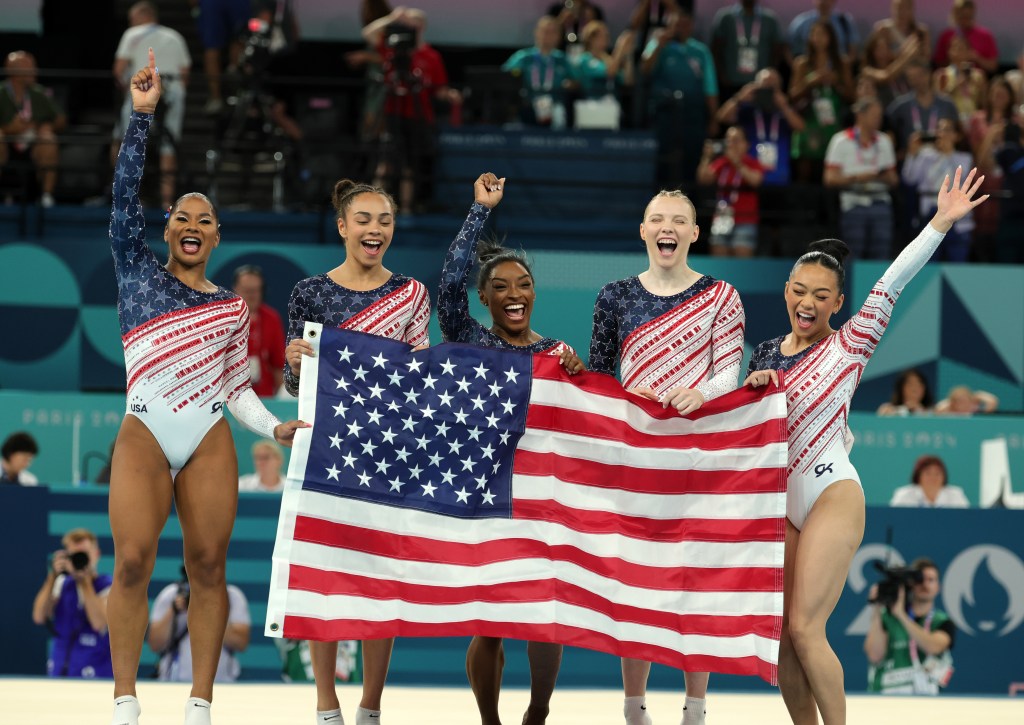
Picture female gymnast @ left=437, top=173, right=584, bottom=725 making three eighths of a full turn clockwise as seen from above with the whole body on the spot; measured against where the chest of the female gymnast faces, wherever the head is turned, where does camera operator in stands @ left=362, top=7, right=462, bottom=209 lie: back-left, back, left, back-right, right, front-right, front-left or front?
front-right

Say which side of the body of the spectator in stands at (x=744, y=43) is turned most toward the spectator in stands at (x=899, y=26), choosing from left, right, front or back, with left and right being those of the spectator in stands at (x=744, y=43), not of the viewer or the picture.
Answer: left

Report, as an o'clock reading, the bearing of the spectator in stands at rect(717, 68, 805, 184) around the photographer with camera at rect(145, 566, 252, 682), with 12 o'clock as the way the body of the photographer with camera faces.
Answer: The spectator in stands is roughly at 8 o'clock from the photographer with camera.

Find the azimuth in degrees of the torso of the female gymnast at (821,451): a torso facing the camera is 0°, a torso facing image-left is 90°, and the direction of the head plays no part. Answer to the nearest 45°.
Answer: approximately 45°

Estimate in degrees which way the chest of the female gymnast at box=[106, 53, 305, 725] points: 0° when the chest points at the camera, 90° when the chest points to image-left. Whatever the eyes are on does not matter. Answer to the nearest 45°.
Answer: approximately 0°
